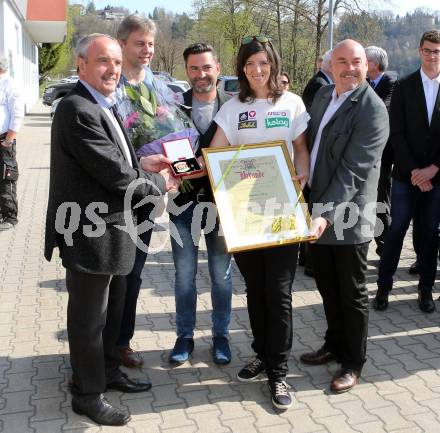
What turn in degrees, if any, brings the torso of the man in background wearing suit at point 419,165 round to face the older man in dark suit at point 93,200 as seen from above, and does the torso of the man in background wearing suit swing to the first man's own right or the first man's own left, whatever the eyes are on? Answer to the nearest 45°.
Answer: approximately 45° to the first man's own right

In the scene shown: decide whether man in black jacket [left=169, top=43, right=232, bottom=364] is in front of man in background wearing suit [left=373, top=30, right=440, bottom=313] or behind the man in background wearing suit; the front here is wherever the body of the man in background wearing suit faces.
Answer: in front

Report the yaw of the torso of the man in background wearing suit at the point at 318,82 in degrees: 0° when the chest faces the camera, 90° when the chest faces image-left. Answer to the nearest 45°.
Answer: approximately 315°

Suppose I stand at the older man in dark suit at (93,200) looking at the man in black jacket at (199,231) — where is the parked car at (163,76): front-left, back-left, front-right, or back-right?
front-left

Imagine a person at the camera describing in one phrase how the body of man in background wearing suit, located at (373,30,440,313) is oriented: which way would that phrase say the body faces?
toward the camera

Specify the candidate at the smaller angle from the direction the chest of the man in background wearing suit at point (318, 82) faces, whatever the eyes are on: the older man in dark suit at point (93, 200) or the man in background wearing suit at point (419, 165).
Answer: the man in background wearing suit

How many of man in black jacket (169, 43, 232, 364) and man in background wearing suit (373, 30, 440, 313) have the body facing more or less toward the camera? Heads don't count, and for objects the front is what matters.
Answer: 2

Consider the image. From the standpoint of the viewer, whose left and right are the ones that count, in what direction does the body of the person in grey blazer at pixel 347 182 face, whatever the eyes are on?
facing the viewer and to the left of the viewer

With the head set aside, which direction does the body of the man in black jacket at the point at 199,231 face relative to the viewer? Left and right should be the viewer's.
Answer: facing the viewer

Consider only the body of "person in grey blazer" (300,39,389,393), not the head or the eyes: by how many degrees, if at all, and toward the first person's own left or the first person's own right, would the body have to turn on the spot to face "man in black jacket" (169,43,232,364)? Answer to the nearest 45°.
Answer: approximately 45° to the first person's own right

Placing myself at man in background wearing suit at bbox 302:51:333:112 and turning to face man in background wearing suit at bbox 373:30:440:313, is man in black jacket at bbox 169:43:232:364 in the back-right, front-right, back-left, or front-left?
front-right

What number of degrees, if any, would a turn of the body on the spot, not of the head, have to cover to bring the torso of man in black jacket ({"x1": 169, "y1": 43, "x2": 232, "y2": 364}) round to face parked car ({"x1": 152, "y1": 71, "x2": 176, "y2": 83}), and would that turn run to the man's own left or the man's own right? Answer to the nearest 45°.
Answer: approximately 180°
